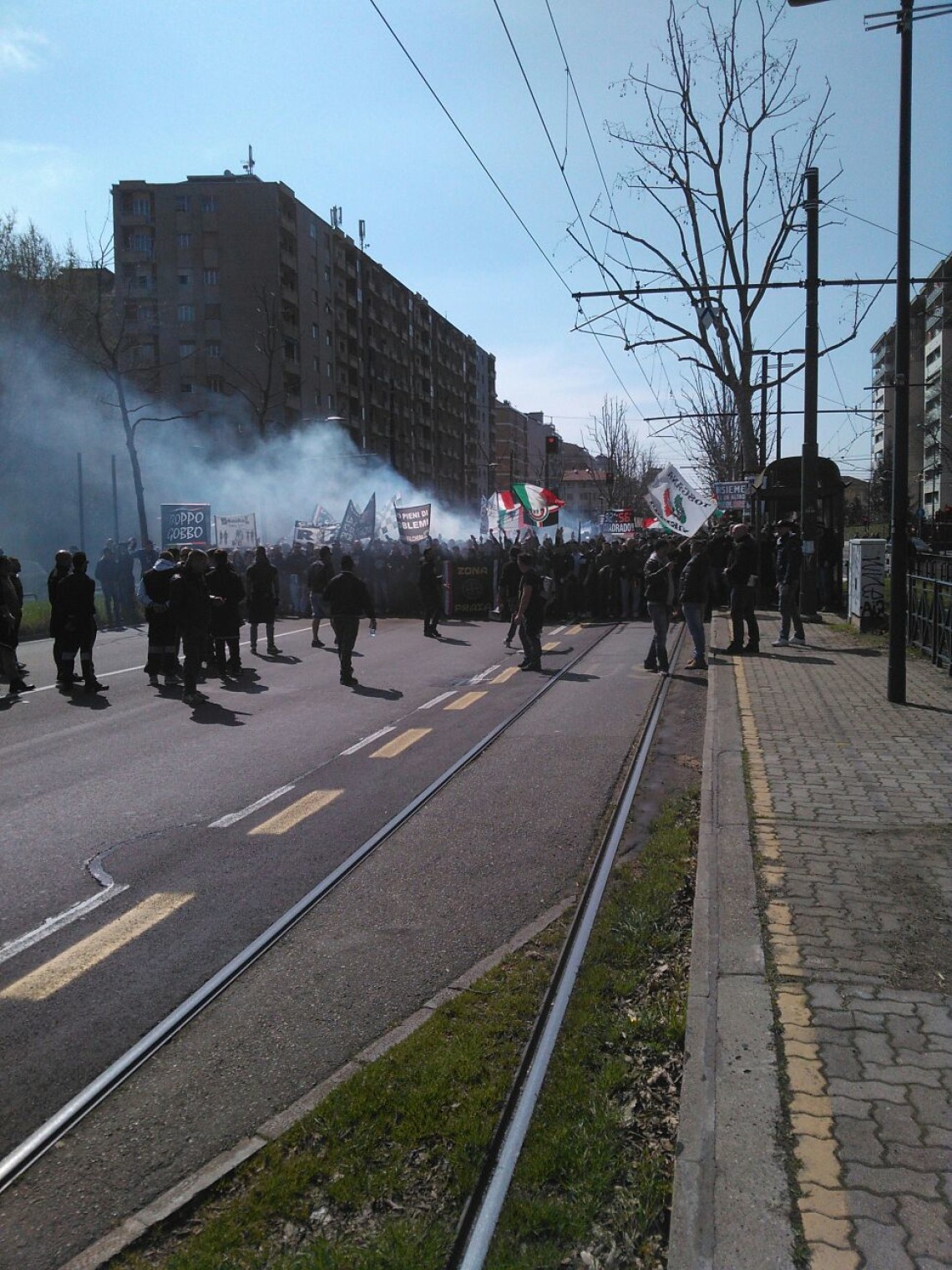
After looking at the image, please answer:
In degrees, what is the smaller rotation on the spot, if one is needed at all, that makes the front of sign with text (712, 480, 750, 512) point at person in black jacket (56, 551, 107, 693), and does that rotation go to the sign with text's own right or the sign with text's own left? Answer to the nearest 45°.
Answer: approximately 45° to the sign with text's own right

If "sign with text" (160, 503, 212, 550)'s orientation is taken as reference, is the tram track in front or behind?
in front

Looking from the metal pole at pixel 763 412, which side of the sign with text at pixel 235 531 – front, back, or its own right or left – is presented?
left

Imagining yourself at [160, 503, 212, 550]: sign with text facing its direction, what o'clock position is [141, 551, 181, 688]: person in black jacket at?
The person in black jacket is roughly at 12 o'clock from the sign with text.

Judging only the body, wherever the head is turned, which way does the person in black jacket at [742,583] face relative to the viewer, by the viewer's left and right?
facing to the left of the viewer

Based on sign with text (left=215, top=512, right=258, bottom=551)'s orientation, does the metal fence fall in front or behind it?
in front

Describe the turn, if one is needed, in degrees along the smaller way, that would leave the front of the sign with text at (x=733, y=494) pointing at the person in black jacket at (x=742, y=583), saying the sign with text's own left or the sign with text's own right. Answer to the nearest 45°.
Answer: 0° — it already faces them

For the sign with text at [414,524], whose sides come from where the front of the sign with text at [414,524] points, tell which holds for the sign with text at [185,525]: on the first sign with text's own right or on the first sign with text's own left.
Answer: on the first sign with text's own right

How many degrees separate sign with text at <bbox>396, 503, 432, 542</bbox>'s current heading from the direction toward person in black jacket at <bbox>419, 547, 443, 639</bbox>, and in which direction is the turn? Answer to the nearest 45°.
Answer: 0° — it already faces them

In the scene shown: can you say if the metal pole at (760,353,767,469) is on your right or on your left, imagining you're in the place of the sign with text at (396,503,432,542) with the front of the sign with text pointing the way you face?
on your left

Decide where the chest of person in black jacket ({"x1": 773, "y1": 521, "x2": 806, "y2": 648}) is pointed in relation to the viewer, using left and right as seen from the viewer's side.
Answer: facing to the left of the viewer

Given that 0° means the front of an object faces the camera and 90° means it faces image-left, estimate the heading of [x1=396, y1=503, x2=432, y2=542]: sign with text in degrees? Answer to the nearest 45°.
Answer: approximately 0°

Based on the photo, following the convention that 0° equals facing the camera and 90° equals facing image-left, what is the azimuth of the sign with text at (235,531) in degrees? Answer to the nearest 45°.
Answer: approximately 0°
